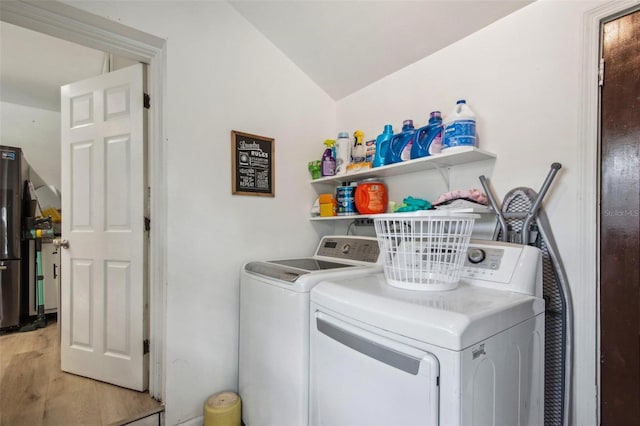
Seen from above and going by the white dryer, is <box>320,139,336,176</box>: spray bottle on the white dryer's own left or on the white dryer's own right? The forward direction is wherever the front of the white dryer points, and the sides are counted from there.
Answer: on the white dryer's own right

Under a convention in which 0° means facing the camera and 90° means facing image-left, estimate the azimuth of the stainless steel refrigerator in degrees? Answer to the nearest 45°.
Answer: approximately 315°

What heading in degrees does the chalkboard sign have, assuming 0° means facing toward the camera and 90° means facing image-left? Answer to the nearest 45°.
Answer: approximately 315°

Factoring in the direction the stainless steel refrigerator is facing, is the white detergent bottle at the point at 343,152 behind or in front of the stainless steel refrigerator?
in front

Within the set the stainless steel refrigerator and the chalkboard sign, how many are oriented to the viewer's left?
0

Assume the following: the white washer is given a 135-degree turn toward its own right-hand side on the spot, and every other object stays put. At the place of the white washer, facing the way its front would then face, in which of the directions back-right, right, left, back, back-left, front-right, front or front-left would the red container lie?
front-right

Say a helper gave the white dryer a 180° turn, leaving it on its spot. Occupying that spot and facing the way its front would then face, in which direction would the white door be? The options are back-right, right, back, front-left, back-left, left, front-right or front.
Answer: back-left

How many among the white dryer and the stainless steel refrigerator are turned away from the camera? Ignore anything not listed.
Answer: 0

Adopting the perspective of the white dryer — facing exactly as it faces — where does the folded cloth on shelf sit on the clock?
The folded cloth on shelf is roughly at 5 o'clock from the white dryer.

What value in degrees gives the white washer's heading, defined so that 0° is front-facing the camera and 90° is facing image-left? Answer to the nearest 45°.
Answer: approximately 45°
